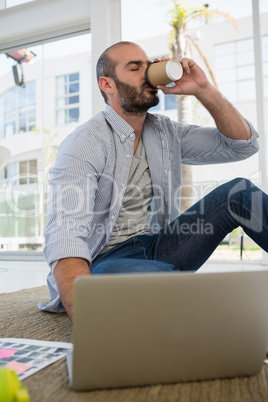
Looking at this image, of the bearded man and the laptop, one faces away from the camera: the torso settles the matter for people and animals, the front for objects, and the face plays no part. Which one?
the laptop

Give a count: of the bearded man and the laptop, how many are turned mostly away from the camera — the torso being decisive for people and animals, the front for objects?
1

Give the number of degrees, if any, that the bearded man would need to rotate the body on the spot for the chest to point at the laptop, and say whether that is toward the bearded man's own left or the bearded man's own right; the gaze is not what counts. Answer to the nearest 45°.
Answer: approximately 45° to the bearded man's own right

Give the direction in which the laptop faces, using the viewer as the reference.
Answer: facing away from the viewer

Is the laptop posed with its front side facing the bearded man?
yes
